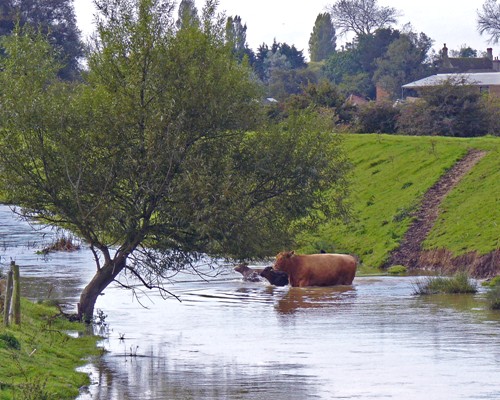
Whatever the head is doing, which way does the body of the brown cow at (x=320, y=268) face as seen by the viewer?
to the viewer's left

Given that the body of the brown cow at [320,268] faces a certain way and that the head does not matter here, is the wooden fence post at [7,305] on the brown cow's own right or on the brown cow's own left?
on the brown cow's own left

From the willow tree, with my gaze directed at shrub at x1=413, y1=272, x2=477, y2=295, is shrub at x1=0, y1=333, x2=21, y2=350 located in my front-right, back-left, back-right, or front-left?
back-right

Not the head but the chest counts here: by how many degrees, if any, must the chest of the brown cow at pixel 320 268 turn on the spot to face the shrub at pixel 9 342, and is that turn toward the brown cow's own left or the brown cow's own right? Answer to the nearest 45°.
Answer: approximately 90° to the brown cow's own left

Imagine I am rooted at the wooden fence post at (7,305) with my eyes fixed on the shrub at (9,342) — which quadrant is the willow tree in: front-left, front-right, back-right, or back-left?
back-left

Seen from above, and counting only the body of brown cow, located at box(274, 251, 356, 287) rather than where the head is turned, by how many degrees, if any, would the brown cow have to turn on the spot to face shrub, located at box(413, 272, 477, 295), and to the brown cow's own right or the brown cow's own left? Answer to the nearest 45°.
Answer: approximately 135° to the brown cow's own left

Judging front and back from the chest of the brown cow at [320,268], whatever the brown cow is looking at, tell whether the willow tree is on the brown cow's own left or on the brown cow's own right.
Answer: on the brown cow's own left

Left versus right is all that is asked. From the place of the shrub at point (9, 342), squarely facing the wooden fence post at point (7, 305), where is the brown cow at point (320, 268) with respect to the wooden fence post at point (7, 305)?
right

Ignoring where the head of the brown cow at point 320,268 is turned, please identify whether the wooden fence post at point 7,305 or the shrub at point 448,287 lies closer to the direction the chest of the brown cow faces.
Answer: the wooden fence post
